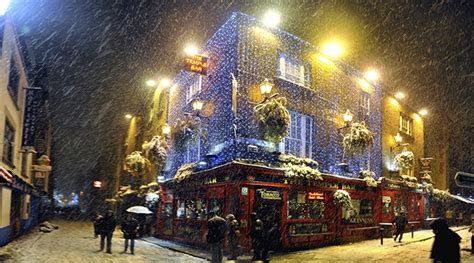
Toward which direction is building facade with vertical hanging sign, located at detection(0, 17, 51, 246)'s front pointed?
to the viewer's right

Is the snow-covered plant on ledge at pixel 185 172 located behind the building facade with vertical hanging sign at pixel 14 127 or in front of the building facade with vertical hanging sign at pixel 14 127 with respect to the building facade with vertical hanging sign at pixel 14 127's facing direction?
in front

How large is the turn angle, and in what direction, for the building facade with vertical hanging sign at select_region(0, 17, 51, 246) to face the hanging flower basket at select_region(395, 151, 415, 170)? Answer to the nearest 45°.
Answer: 0° — it already faces it

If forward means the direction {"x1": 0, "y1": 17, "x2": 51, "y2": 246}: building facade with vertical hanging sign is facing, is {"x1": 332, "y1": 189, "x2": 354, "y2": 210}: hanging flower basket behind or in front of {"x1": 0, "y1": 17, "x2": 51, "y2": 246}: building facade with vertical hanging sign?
in front

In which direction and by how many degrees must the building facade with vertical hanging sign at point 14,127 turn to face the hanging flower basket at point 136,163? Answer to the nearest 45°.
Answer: approximately 45° to its left
